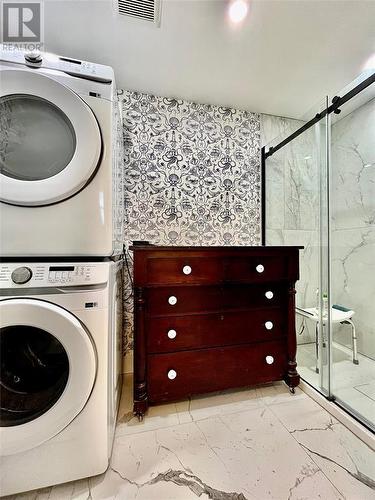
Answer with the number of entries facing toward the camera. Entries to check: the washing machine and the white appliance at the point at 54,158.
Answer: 2

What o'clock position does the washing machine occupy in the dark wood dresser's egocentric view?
The washing machine is roughly at 3 o'clock from the dark wood dresser.

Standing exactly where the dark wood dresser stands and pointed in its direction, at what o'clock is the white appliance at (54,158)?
The white appliance is roughly at 3 o'clock from the dark wood dresser.

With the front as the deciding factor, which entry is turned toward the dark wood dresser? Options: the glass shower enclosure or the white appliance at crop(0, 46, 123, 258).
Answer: the glass shower enclosure

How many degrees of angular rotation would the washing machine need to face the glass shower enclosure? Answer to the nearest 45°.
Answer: approximately 90° to its left

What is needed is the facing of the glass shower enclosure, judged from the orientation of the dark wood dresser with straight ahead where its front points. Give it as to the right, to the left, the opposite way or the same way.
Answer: to the right

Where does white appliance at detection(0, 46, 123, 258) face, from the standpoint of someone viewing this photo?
facing the viewer

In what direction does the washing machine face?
toward the camera

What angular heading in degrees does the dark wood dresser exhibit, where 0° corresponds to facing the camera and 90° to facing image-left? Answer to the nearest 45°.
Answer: approximately 315°

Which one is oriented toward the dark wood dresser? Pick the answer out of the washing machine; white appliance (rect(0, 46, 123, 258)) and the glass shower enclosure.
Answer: the glass shower enclosure

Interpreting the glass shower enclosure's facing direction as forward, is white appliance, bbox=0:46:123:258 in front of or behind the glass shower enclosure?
in front

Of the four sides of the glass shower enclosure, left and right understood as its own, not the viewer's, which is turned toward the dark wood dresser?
front

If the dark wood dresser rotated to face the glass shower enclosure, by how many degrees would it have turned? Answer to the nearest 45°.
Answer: approximately 90° to its left

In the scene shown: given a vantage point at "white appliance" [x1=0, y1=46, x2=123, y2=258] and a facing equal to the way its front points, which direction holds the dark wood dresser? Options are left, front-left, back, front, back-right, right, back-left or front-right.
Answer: left
